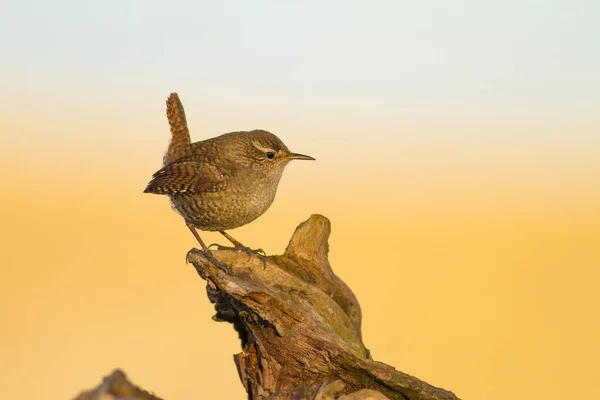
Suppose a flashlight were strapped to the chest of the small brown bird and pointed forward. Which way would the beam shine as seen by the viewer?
to the viewer's right
